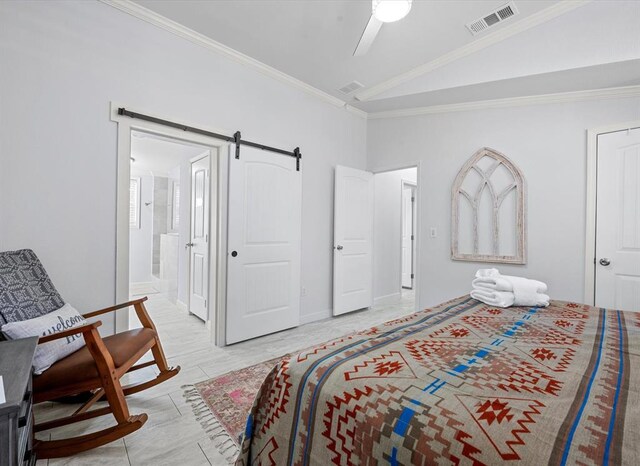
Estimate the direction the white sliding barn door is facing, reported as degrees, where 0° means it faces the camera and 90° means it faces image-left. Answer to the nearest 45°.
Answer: approximately 315°

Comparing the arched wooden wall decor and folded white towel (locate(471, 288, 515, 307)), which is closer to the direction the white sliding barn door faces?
the folded white towel

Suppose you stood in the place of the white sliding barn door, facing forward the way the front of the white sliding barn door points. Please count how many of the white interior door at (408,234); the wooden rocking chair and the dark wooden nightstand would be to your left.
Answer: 1

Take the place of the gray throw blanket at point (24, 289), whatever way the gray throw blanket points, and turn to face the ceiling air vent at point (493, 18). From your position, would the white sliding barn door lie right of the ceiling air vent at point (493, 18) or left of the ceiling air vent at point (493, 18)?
left

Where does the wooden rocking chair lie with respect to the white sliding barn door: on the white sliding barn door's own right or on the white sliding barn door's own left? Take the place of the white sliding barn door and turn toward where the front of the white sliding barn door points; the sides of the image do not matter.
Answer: on the white sliding barn door's own right

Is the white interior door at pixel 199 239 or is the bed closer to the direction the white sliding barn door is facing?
the bed

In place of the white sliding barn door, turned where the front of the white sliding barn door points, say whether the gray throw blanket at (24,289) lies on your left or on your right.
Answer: on your right

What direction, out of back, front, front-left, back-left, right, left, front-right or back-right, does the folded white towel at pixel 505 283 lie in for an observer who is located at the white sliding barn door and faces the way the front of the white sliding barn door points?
front

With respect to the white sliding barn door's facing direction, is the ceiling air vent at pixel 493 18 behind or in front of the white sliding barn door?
in front

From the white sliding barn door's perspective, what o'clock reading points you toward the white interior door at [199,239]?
The white interior door is roughly at 6 o'clock from the white sliding barn door.

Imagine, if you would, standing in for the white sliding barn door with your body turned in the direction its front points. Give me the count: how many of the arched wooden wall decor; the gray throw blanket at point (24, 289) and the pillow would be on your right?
2

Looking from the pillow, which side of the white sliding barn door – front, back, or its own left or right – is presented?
right

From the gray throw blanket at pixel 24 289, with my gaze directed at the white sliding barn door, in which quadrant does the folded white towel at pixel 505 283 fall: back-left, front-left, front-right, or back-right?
front-right

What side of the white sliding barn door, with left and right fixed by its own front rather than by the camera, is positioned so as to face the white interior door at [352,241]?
left

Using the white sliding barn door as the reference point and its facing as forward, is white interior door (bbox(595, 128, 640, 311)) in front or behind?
in front

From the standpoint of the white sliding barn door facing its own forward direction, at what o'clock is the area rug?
The area rug is roughly at 2 o'clock from the white sliding barn door.

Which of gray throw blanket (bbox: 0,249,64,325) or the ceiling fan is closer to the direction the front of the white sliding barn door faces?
the ceiling fan

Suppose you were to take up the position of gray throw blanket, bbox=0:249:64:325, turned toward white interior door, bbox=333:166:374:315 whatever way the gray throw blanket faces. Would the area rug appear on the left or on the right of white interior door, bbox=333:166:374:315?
right

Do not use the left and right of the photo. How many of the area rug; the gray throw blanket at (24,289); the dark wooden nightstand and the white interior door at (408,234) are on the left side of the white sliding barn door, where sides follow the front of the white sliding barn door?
1
